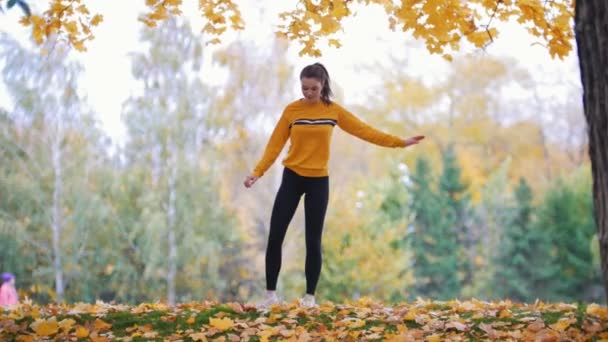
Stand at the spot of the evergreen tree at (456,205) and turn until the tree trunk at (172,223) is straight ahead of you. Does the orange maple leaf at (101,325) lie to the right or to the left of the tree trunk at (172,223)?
left

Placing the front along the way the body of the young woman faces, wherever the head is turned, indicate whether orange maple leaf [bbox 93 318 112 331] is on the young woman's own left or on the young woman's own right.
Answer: on the young woman's own right

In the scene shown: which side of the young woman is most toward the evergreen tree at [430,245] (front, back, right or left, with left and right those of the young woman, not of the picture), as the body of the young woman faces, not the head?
back

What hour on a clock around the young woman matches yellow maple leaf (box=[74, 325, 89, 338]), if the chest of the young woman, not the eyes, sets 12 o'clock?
The yellow maple leaf is roughly at 2 o'clock from the young woman.

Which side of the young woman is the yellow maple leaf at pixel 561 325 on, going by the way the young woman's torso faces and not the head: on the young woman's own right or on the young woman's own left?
on the young woman's own left

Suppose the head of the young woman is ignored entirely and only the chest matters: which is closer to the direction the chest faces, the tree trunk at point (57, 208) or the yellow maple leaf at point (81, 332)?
the yellow maple leaf

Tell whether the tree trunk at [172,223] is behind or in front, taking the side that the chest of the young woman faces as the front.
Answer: behind

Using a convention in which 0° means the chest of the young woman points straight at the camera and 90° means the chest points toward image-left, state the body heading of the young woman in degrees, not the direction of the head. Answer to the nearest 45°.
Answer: approximately 0°

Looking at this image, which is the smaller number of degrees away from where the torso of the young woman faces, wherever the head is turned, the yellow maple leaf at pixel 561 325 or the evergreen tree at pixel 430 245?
the yellow maple leaf
